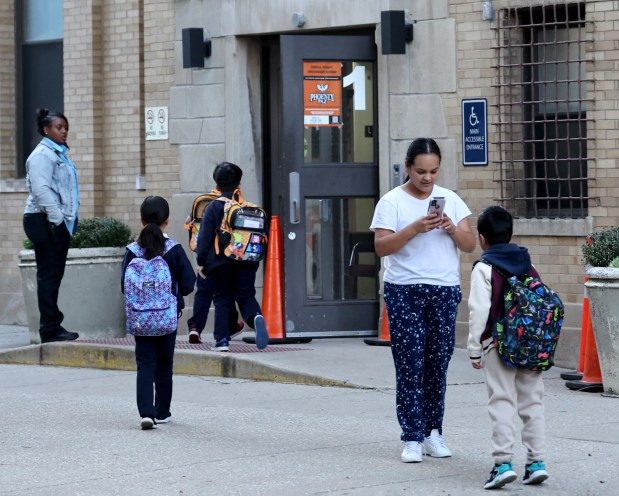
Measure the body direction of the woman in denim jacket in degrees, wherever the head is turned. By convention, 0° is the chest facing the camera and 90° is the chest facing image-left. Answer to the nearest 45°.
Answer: approximately 270°

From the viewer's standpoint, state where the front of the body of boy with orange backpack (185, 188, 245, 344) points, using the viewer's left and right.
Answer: facing away from the viewer and to the right of the viewer

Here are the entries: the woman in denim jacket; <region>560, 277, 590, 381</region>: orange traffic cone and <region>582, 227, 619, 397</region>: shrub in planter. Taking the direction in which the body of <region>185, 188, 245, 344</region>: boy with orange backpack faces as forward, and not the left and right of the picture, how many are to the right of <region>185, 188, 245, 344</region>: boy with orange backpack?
2

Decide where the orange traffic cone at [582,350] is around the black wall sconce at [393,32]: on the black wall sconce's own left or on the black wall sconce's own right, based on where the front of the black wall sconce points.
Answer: on the black wall sconce's own left

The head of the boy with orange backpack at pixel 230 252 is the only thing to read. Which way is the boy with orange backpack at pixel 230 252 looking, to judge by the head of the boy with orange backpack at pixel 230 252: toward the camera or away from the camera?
away from the camera

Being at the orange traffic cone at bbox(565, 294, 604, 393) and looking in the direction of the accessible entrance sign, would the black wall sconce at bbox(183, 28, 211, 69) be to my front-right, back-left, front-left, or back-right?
front-left

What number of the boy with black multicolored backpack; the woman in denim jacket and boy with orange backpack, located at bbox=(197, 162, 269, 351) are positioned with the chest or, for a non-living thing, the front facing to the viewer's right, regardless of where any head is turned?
1

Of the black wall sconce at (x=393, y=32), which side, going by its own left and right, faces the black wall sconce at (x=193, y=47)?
right

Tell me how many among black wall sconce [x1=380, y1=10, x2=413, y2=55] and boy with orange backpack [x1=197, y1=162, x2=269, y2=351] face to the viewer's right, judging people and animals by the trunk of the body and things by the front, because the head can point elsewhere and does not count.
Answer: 0

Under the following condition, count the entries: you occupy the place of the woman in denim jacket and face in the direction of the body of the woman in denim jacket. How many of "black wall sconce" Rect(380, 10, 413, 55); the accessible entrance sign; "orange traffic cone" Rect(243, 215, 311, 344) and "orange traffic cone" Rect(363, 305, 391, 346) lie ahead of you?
4
